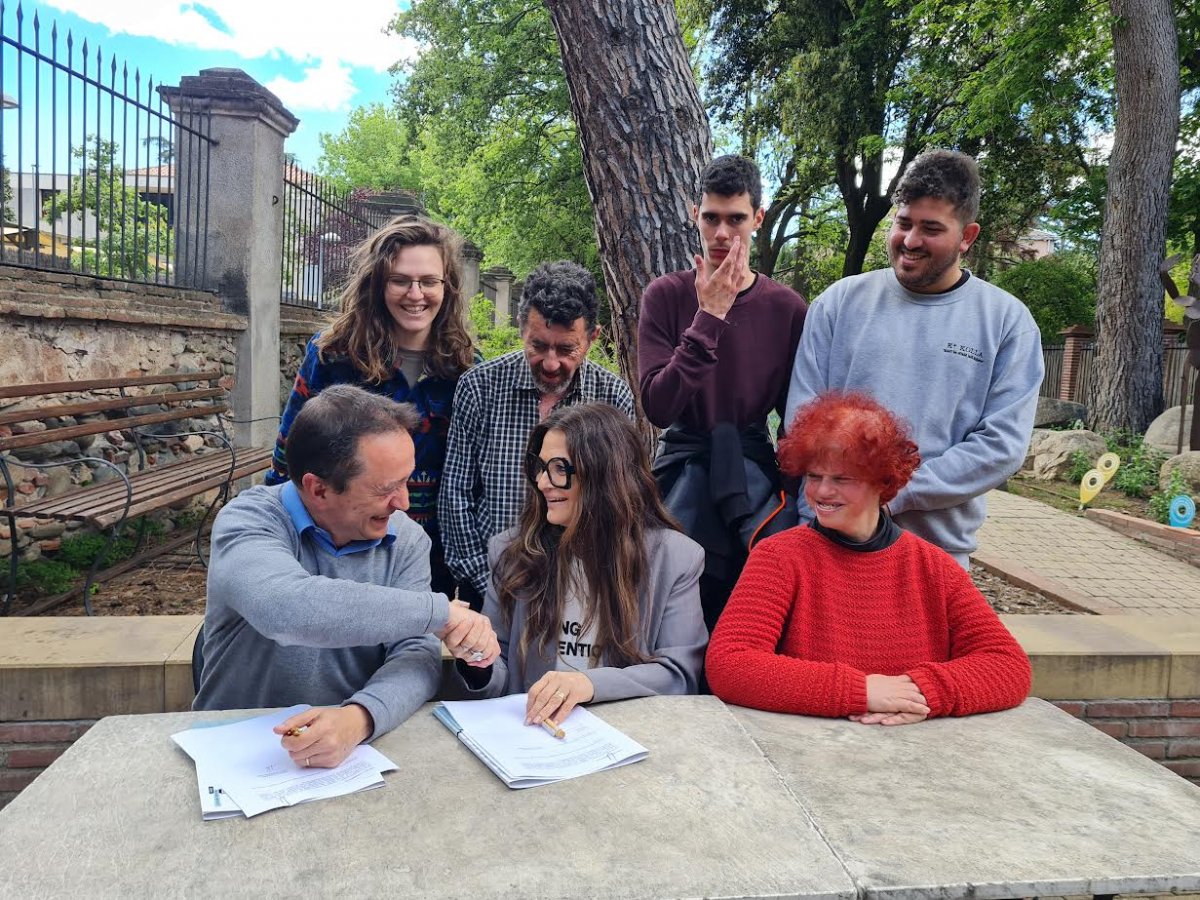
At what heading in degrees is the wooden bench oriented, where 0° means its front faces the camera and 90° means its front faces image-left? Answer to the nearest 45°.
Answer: approximately 315°

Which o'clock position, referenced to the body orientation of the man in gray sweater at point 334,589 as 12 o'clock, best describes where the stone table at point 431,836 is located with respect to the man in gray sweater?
The stone table is roughly at 1 o'clock from the man in gray sweater.

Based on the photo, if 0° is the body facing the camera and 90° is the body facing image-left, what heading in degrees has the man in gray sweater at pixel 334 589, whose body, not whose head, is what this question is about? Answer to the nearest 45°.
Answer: approximately 315°

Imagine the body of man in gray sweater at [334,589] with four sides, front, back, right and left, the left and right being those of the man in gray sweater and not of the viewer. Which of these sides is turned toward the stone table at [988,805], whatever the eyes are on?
front

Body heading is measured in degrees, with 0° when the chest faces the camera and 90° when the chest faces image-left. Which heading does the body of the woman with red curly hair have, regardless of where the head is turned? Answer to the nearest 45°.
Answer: approximately 0°

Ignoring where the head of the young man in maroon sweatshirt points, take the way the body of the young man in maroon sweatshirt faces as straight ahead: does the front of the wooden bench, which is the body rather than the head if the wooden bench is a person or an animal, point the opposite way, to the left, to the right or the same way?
to the left

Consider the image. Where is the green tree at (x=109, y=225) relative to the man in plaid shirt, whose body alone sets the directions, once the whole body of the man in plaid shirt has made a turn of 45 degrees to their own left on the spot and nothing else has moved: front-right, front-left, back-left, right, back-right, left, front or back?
back

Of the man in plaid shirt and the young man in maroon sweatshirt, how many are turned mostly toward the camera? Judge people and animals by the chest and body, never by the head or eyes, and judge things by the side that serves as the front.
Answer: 2

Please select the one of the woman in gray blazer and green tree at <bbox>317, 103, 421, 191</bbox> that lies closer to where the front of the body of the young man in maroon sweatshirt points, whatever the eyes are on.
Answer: the woman in gray blazer
